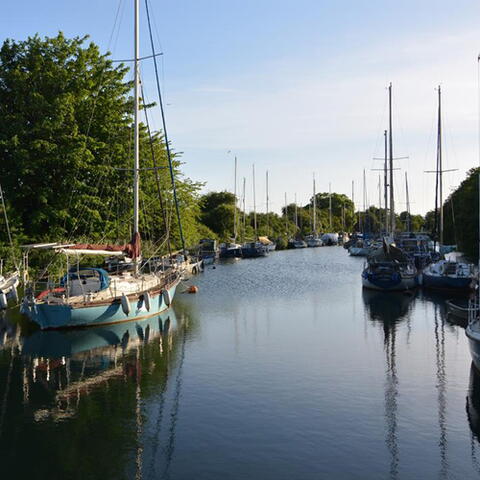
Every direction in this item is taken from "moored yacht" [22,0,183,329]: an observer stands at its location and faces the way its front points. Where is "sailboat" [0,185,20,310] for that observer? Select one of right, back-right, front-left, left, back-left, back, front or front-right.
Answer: left

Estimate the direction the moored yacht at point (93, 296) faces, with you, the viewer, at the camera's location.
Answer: facing away from the viewer and to the right of the viewer
